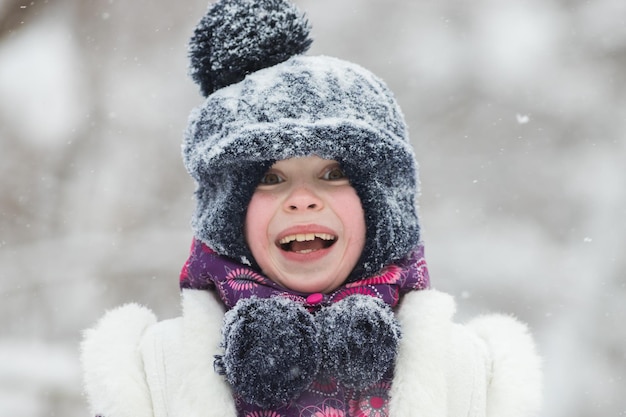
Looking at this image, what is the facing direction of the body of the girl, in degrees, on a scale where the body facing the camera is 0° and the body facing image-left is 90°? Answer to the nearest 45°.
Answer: approximately 0°
